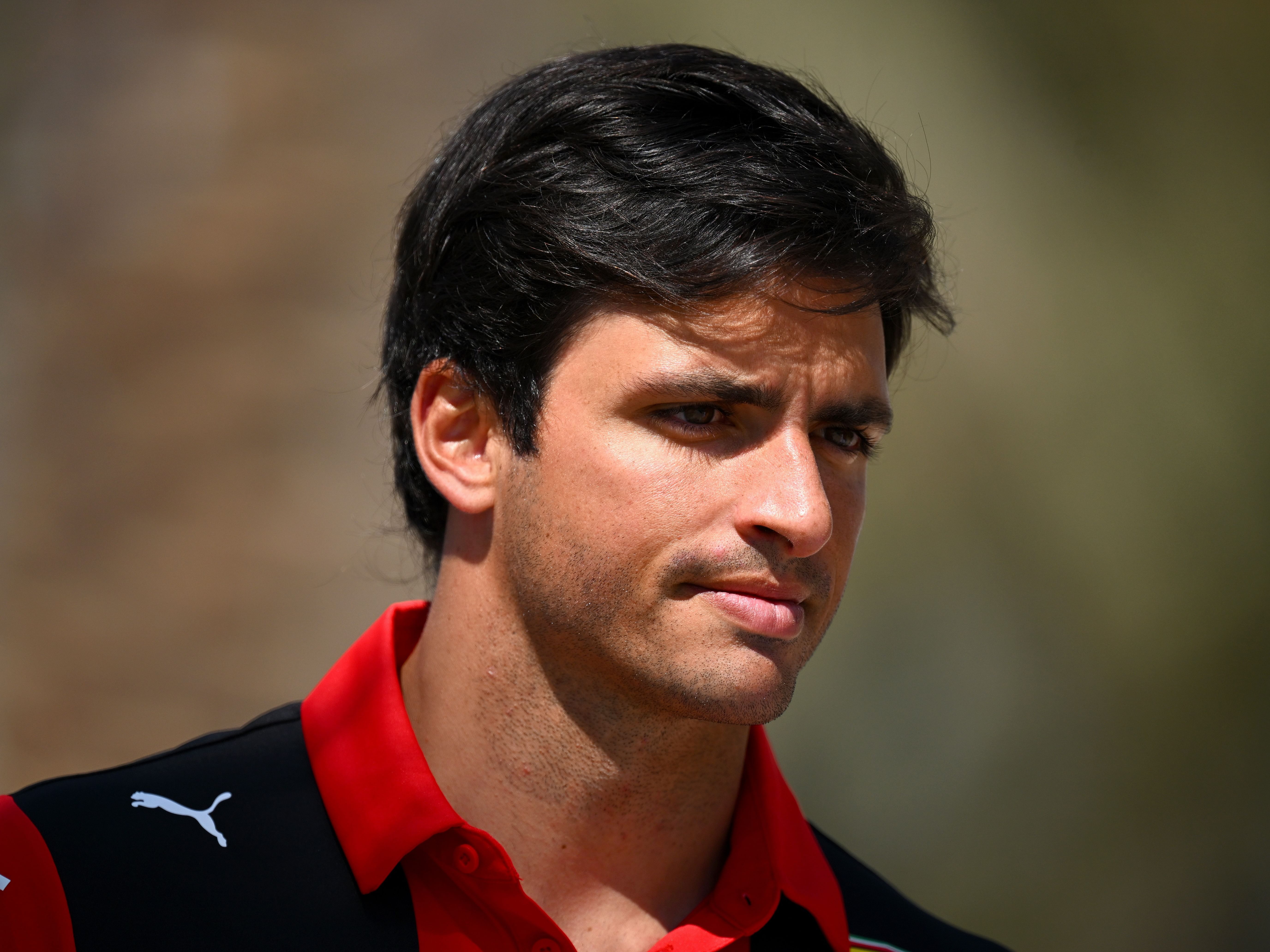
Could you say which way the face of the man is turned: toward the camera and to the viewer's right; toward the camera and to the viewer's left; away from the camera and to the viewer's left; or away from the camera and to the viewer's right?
toward the camera and to the viewer's right
